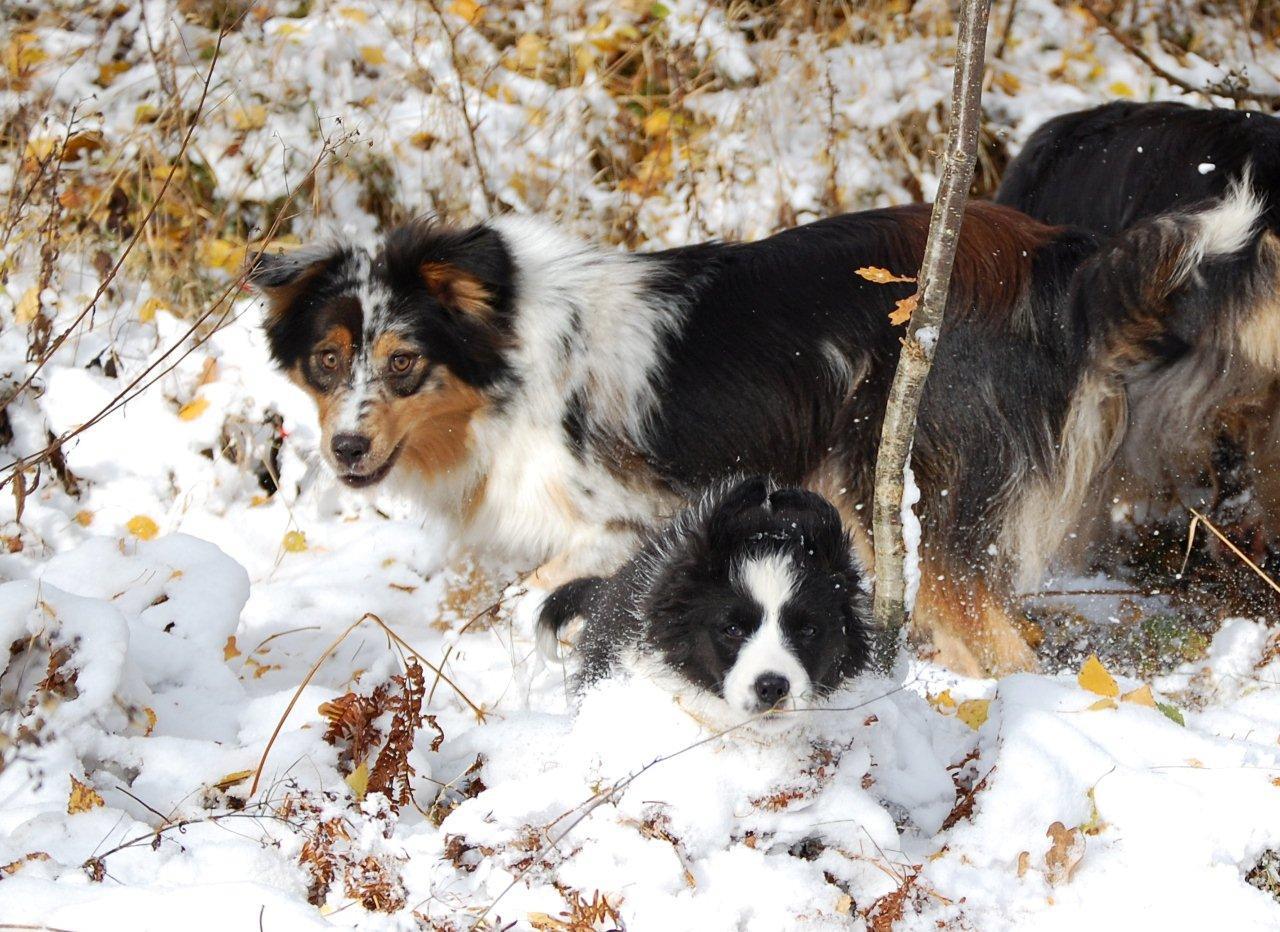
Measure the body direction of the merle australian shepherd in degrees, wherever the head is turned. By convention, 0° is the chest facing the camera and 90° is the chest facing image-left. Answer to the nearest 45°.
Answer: approximately 90°

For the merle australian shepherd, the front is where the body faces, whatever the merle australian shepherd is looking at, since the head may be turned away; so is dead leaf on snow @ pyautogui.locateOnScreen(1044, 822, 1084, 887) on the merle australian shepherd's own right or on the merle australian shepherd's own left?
on the merle australian shepherd's own left

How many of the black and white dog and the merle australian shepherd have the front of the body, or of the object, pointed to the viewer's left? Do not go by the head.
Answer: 1

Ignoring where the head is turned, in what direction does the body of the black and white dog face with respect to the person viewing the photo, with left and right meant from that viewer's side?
facing the viewer and to the right of the viewer
